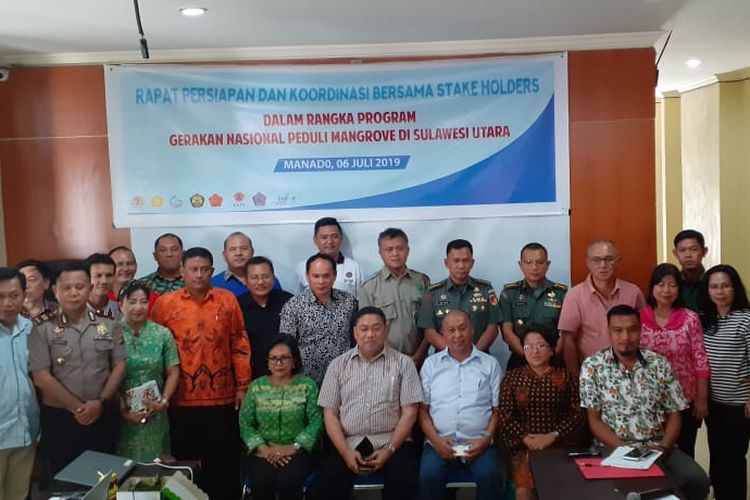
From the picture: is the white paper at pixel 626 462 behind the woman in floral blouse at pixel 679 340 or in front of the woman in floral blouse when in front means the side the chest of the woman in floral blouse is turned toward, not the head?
in front

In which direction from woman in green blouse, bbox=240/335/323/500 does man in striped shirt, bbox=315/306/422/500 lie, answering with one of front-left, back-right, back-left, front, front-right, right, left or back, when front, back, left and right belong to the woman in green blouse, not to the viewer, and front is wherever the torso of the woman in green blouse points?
left

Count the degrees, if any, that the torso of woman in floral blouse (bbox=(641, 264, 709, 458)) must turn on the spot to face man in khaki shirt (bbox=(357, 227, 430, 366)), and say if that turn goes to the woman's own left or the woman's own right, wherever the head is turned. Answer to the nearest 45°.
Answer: approximately 90° to the woman's own right

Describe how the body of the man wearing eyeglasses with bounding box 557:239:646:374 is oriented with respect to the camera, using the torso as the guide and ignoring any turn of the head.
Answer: toward the camera

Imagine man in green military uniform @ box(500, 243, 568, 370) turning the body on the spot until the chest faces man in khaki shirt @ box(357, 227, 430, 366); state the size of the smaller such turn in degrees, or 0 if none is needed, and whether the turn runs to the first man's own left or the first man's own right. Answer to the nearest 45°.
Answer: approximately 90° to the first man's own right

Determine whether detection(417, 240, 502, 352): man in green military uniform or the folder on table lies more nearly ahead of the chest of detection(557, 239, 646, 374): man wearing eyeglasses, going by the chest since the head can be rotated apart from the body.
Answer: the folder on table

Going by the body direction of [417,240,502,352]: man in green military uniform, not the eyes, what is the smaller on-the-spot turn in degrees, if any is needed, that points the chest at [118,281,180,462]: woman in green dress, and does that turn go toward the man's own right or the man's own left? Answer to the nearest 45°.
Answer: approximately 45° to the man's own right

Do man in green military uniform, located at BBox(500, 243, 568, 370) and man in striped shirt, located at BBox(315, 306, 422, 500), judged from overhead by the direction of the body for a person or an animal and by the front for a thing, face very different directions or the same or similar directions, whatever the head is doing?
same or similar directions

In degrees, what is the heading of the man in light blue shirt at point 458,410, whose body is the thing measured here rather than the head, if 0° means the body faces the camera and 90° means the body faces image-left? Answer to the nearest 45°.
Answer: approximately 0°

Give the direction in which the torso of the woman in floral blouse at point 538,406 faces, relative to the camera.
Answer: toward the camera

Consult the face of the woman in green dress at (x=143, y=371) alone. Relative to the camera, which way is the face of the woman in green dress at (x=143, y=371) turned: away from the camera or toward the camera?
toward the camera

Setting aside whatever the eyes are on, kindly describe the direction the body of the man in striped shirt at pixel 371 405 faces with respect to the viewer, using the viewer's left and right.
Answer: facing the viewer
